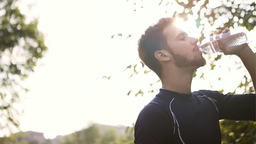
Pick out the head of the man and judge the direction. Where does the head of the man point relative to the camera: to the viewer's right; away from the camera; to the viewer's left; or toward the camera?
to the viewer's right

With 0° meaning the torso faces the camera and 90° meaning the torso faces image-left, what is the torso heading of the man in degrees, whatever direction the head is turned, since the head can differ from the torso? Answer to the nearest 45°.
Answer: approximately 315°
